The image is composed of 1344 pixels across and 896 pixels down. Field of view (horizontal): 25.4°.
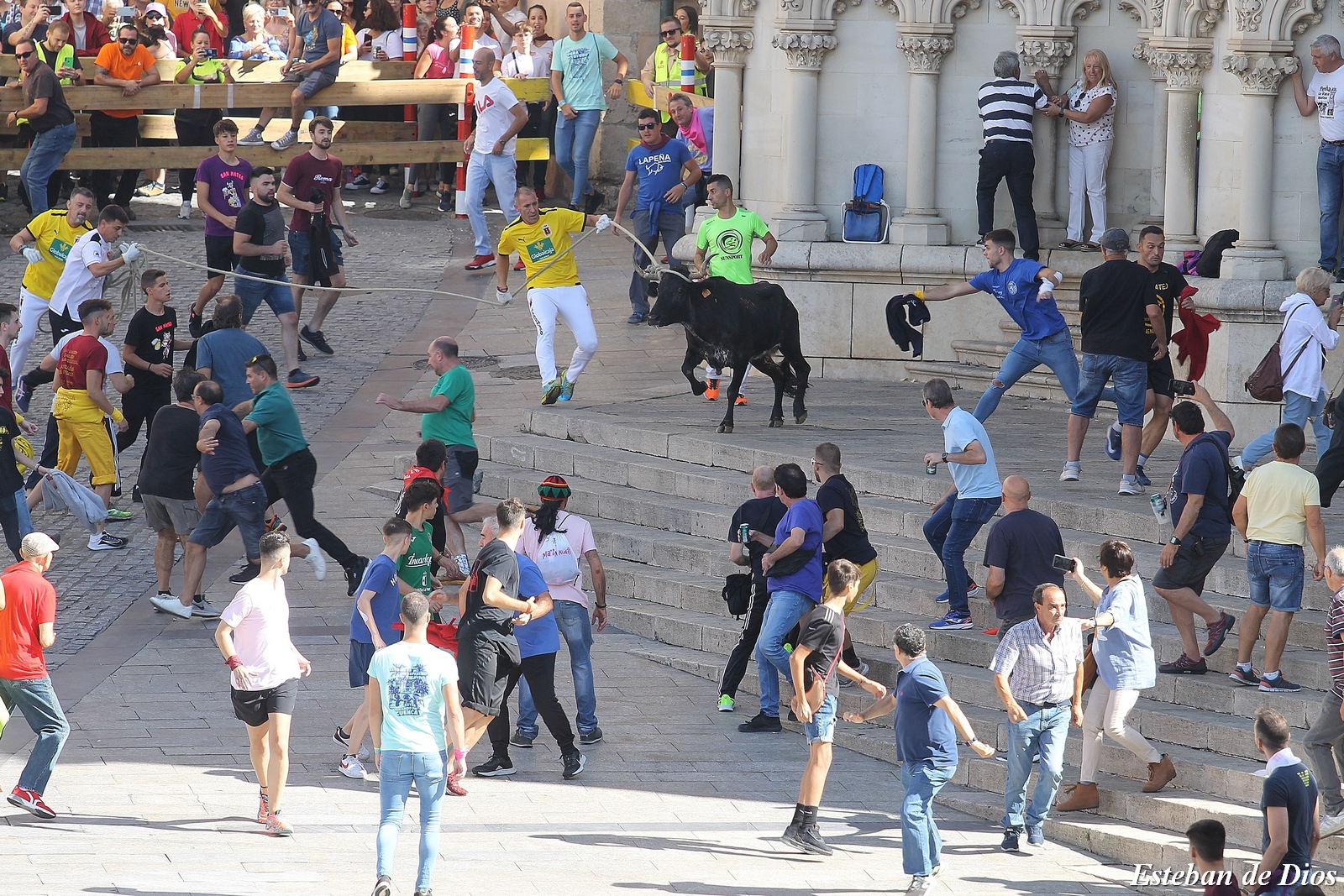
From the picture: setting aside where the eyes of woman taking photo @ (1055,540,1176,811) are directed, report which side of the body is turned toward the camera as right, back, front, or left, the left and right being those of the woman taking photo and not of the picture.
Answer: left

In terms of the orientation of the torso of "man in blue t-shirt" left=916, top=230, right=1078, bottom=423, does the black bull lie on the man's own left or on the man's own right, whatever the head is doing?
on the man's own right

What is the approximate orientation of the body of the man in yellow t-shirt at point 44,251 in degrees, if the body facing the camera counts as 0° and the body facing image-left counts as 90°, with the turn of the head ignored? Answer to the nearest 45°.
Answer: approximately 315°

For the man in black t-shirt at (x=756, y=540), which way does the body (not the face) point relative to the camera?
away from the camera

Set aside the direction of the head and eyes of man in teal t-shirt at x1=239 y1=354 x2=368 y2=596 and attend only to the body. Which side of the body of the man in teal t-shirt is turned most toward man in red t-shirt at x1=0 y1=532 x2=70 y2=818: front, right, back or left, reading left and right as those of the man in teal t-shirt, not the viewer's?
left

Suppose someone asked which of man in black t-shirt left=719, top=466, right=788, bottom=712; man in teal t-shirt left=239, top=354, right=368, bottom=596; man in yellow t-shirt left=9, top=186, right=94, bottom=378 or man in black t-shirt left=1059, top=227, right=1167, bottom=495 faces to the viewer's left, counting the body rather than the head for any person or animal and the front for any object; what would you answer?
the man in teal t-shirt

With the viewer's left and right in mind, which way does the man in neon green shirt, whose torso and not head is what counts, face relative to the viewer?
facing the viewer

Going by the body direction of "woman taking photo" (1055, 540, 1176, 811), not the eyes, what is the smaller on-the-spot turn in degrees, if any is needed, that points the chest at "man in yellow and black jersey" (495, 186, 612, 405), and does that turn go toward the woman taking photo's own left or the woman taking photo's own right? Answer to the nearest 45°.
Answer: approximately 45° to the woman taking photo's own right

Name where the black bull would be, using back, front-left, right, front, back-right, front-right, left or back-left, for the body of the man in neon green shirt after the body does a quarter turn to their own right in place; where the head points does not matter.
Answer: left

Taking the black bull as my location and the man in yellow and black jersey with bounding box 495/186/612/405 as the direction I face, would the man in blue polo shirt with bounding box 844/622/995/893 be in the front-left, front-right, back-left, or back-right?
back-left

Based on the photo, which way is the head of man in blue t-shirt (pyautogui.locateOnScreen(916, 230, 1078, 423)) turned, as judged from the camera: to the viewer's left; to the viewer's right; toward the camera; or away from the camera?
to the viewer's left

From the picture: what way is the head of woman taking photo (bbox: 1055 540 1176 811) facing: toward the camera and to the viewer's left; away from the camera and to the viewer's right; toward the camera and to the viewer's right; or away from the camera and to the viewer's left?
away from the camera and to the viewer's left

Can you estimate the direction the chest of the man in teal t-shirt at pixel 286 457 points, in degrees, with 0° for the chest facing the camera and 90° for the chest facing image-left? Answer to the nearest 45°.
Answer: approximately 90°

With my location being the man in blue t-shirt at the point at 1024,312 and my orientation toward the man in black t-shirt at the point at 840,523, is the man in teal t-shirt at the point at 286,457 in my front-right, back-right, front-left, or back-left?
front-right

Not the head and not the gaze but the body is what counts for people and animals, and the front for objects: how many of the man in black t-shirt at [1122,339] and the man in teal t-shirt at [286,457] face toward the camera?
0

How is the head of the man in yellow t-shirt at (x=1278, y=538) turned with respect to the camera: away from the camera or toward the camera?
away from the camera

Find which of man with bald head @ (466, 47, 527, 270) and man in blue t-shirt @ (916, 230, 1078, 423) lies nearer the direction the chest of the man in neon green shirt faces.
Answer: the man in blue t-shirt
